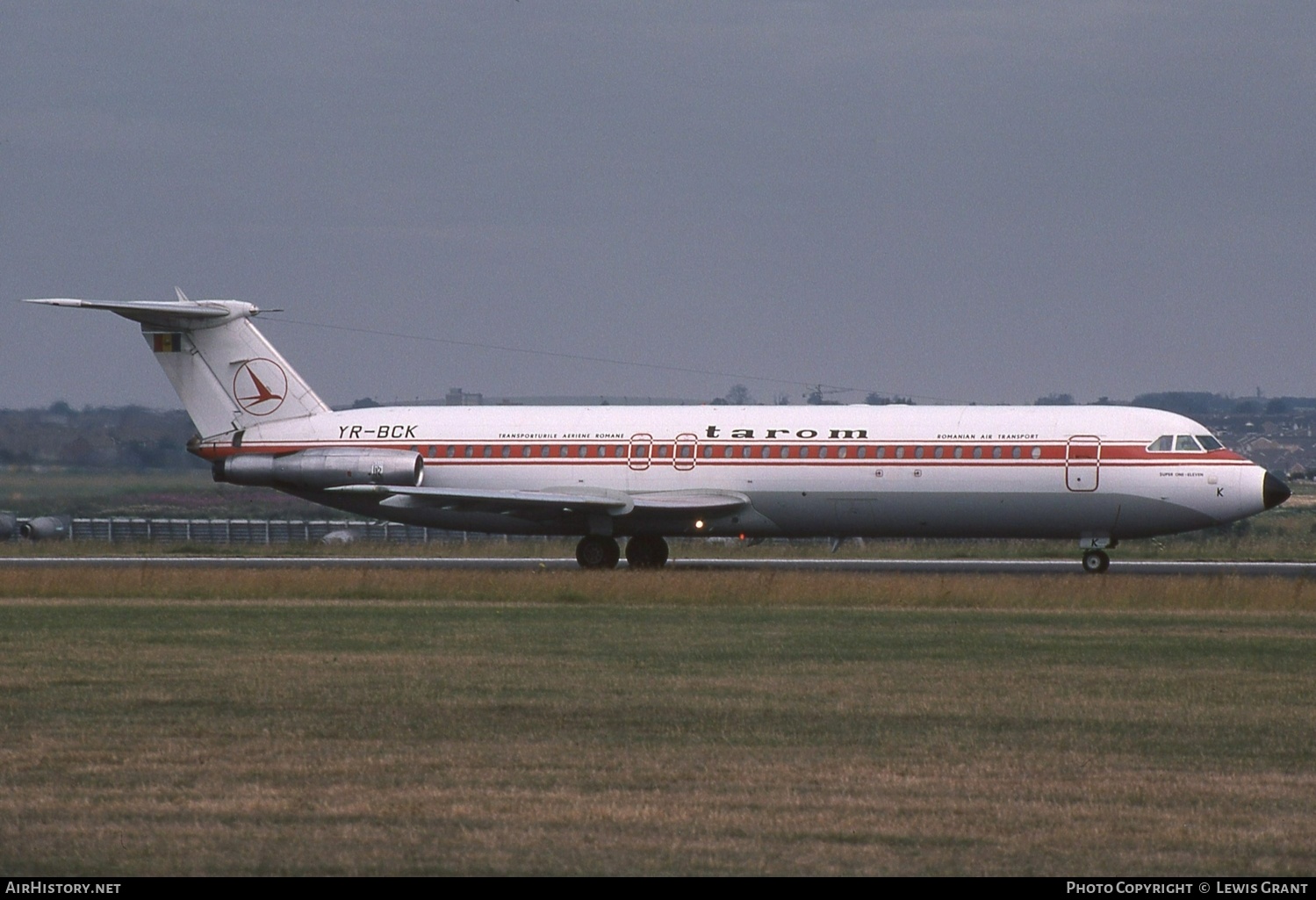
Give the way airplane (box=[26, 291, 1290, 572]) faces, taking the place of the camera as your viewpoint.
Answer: facing to the right of the viewer
